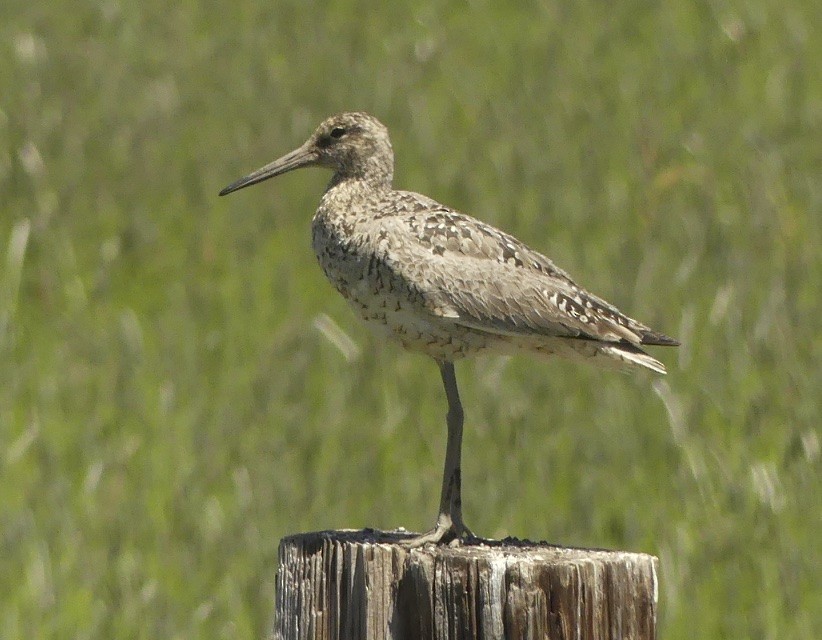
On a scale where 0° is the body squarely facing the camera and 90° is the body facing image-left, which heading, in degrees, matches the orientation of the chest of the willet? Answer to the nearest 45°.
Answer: approximately 90°
